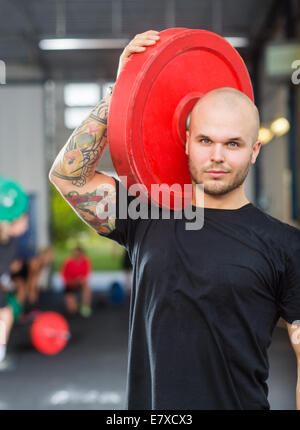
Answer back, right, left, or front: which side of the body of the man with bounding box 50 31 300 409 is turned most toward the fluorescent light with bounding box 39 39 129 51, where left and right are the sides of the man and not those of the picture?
back

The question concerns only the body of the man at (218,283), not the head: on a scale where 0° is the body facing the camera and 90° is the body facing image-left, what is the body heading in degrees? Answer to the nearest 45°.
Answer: approximately 0°

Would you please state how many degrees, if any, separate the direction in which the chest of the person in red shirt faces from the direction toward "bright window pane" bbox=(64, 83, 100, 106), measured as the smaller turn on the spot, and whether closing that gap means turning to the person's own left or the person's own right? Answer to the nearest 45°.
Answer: approximately 180°

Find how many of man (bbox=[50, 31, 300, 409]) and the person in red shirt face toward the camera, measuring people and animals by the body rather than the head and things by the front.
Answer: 2

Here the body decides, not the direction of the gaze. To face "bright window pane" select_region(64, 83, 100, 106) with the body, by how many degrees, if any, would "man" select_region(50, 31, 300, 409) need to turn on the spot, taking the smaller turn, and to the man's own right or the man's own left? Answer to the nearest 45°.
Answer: approximately 180°

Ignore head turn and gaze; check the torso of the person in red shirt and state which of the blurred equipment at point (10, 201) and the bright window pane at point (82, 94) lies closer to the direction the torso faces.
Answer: the blurred equipment
